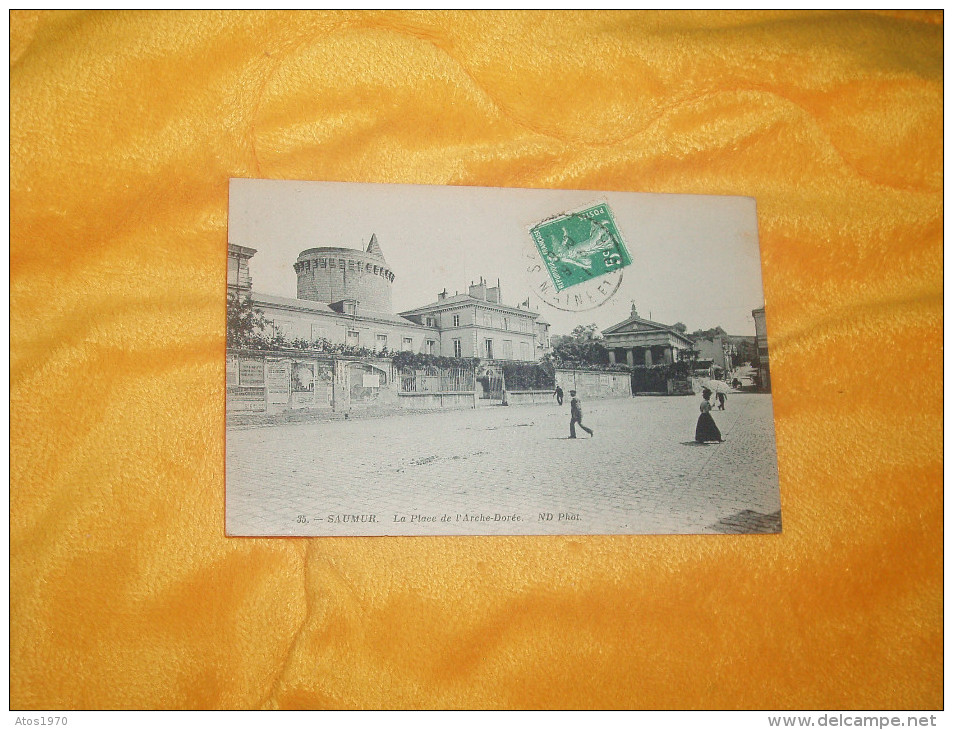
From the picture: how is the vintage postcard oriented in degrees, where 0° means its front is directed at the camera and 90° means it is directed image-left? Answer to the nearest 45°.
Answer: approximately 0°
